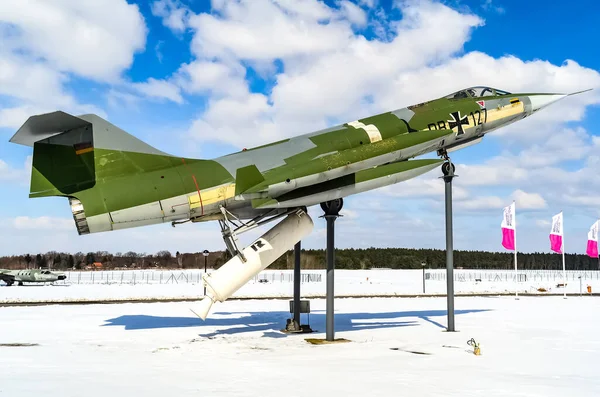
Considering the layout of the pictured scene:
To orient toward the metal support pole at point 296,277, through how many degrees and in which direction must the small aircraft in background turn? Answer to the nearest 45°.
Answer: approximately 90° to its right

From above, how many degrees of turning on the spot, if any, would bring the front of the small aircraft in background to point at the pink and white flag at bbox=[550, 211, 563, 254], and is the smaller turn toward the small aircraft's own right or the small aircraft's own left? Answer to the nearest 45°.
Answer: approximately 45° to the small aircraft's own right

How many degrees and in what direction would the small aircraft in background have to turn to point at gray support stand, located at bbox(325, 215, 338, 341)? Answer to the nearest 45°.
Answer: approximately 90° to its right

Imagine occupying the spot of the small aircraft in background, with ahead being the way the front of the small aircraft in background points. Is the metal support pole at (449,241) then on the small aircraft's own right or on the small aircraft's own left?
on the small aircraft's own right

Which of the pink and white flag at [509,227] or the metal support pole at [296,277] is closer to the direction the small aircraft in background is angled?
the pink and white flag

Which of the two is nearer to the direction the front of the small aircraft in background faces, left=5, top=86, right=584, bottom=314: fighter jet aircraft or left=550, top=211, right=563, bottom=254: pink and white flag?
the pink and white flag

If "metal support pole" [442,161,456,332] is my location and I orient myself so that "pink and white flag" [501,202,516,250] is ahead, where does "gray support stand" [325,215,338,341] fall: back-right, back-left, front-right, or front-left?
back-left

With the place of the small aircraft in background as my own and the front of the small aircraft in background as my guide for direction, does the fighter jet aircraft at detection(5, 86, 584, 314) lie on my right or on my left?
on my right

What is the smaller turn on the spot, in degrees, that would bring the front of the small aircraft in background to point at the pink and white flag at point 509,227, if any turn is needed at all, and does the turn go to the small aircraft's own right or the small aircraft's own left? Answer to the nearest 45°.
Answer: approximately 45° to the small aircraft's own right

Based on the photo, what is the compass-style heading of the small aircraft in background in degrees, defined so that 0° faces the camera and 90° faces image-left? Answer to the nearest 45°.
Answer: approximately 270°

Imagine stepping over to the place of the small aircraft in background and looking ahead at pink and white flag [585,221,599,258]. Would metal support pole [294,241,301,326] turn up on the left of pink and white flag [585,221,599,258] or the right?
right

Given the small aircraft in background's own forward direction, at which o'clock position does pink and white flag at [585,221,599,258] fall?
The pink and white flag is roughly at 1 o'clock from the small aircraft in background.

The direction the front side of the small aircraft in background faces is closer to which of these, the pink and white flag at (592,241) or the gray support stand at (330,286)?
the pink and white flag
